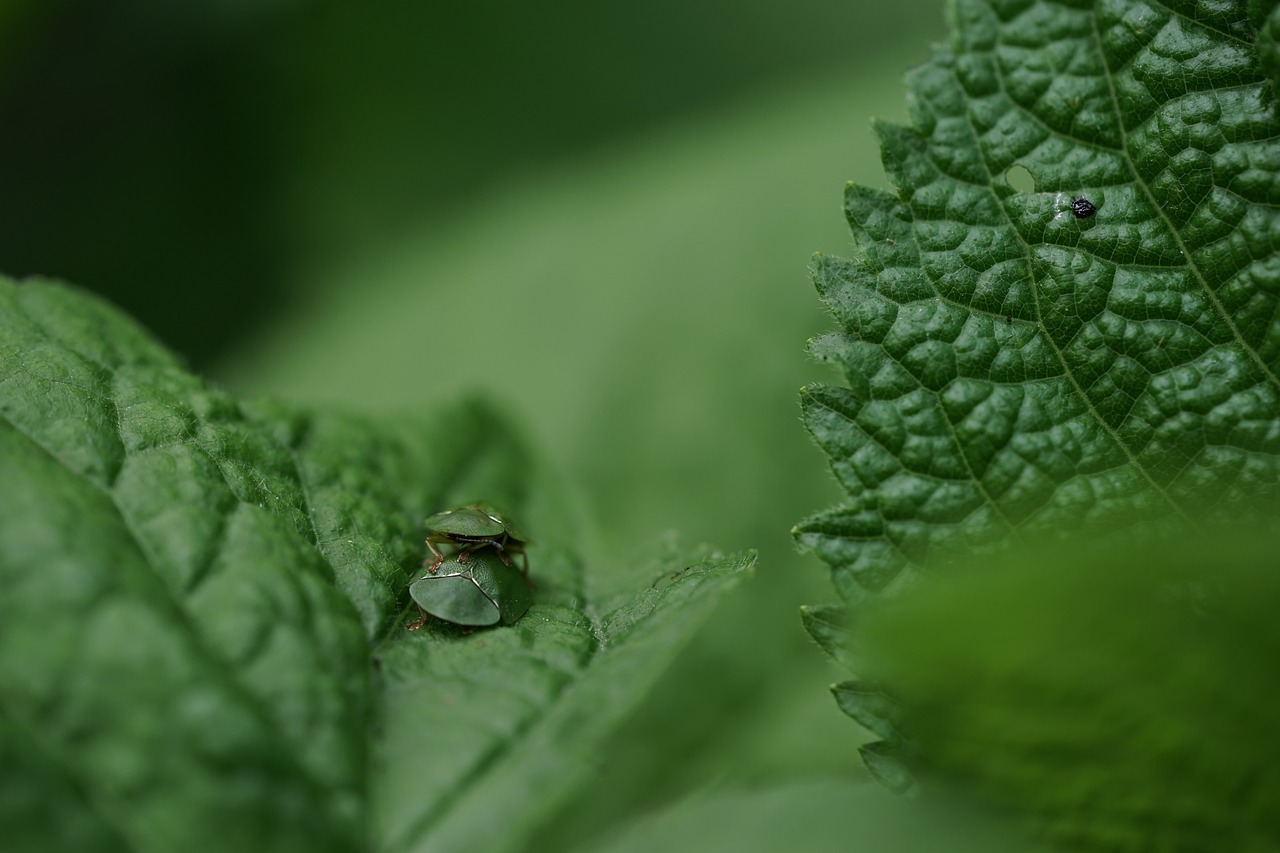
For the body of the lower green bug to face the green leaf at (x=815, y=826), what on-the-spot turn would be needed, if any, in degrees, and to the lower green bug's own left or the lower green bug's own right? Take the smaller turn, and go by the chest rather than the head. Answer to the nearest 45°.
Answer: approximately 90° to the lower green bug's own left

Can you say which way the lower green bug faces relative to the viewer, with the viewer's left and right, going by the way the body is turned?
facing the viewer and to the left of the viewer

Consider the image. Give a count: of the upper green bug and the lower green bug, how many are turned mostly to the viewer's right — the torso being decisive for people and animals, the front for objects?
0

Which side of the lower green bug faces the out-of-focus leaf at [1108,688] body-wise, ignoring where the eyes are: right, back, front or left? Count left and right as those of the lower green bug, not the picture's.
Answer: left

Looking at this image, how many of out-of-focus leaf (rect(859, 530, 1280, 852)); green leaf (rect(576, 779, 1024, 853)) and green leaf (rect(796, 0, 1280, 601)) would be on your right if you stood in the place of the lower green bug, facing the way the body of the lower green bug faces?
0

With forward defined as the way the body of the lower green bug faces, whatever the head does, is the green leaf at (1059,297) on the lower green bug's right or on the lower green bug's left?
on the lower green bug's left
